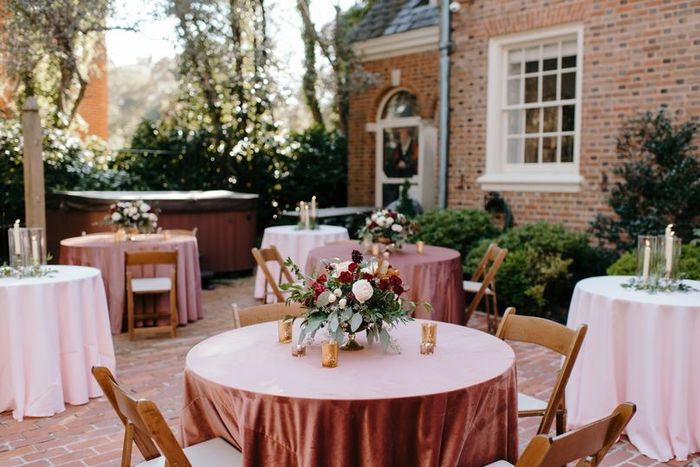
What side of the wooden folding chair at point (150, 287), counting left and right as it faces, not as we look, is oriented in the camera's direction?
back

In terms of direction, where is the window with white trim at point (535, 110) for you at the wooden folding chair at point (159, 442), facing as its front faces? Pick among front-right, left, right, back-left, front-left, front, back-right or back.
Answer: front

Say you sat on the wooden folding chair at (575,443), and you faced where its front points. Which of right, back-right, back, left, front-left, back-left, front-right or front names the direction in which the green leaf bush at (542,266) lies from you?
front-right

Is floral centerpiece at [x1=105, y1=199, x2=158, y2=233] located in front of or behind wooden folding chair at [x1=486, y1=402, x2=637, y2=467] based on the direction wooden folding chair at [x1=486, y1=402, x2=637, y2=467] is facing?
in front

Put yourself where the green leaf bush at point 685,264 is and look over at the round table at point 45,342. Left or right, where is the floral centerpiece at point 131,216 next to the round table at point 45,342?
right

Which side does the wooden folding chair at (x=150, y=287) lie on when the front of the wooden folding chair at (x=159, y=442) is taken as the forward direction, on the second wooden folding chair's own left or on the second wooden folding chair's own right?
on the second wooden folding chair's own left

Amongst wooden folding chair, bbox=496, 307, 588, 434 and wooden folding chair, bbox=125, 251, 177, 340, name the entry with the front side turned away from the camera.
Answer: wooden folding chair, bbox=125, 251, 177, 340

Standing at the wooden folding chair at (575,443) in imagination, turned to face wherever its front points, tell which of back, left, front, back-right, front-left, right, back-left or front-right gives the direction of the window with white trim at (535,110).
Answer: front-right

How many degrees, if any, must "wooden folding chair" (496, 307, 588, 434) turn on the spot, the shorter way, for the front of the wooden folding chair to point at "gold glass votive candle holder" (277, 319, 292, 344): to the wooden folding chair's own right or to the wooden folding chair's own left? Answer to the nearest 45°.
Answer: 0° — it already faces it

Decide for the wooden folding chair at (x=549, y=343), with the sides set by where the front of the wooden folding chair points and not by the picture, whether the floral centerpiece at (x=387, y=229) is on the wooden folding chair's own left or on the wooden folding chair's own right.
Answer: on the wooden folding chair's own right

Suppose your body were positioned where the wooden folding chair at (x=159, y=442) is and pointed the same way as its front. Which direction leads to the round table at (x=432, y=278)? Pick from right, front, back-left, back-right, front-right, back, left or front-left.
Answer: front

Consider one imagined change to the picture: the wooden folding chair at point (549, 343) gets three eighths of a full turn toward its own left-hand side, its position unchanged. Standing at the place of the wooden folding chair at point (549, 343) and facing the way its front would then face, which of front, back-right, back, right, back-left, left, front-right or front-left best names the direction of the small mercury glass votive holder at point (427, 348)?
back-right

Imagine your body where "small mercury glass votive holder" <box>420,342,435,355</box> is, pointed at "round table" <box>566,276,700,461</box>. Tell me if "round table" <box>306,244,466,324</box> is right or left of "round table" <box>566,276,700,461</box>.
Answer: left

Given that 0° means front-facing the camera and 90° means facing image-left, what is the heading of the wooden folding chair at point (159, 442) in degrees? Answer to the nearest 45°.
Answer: approximately 225°

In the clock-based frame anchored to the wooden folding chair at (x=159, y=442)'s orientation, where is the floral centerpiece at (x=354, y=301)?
The floral centerpiece is roughly at 1 o'clock from the wooden folding chair.

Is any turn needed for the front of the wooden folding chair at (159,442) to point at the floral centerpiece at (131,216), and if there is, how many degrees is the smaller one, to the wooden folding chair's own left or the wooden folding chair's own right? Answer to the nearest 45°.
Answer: approximately 45° to the wooden folding chair's own left
